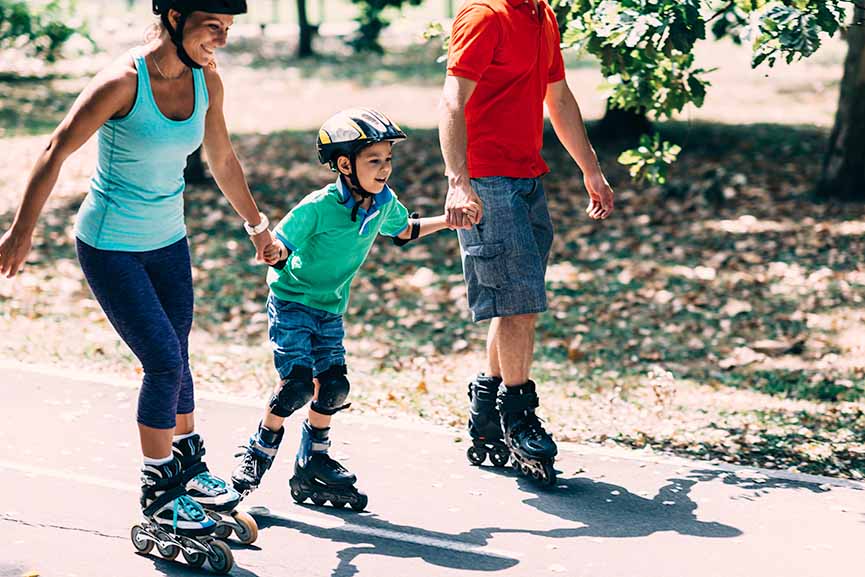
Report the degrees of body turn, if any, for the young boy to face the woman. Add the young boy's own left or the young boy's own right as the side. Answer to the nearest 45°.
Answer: approximately 90° to the young boy's own right
